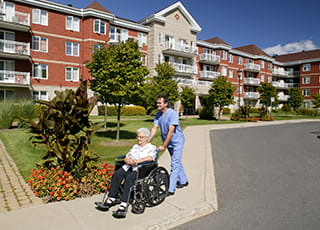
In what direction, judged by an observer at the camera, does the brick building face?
facing the viewer and to the right of the viewer

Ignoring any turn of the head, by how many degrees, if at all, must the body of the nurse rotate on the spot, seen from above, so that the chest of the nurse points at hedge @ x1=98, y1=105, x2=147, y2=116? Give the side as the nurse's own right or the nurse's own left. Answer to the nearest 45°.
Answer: approximately 135° to the nurse's own right

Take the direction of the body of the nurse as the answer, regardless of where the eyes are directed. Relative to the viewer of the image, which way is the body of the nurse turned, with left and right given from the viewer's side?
facing the viewer and to the left of the viewer

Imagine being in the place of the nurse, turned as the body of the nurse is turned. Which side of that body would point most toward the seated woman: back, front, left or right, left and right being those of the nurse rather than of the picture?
front

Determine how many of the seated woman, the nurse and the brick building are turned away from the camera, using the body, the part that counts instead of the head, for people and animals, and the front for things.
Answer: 0

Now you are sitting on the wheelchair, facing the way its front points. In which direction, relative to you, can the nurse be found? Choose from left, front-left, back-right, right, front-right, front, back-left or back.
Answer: back

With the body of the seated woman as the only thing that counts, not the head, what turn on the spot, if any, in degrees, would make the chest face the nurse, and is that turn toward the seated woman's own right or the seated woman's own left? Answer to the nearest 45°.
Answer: approximately 180°

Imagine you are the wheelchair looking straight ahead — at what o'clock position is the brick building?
The brick building is roughly at 4 o'clock from the wheelchair.

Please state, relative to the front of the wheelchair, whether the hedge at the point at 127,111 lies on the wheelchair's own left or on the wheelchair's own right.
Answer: on the wheelchair's own right

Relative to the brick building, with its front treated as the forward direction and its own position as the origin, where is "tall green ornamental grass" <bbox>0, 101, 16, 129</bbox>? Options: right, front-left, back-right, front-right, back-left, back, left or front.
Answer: front-right
